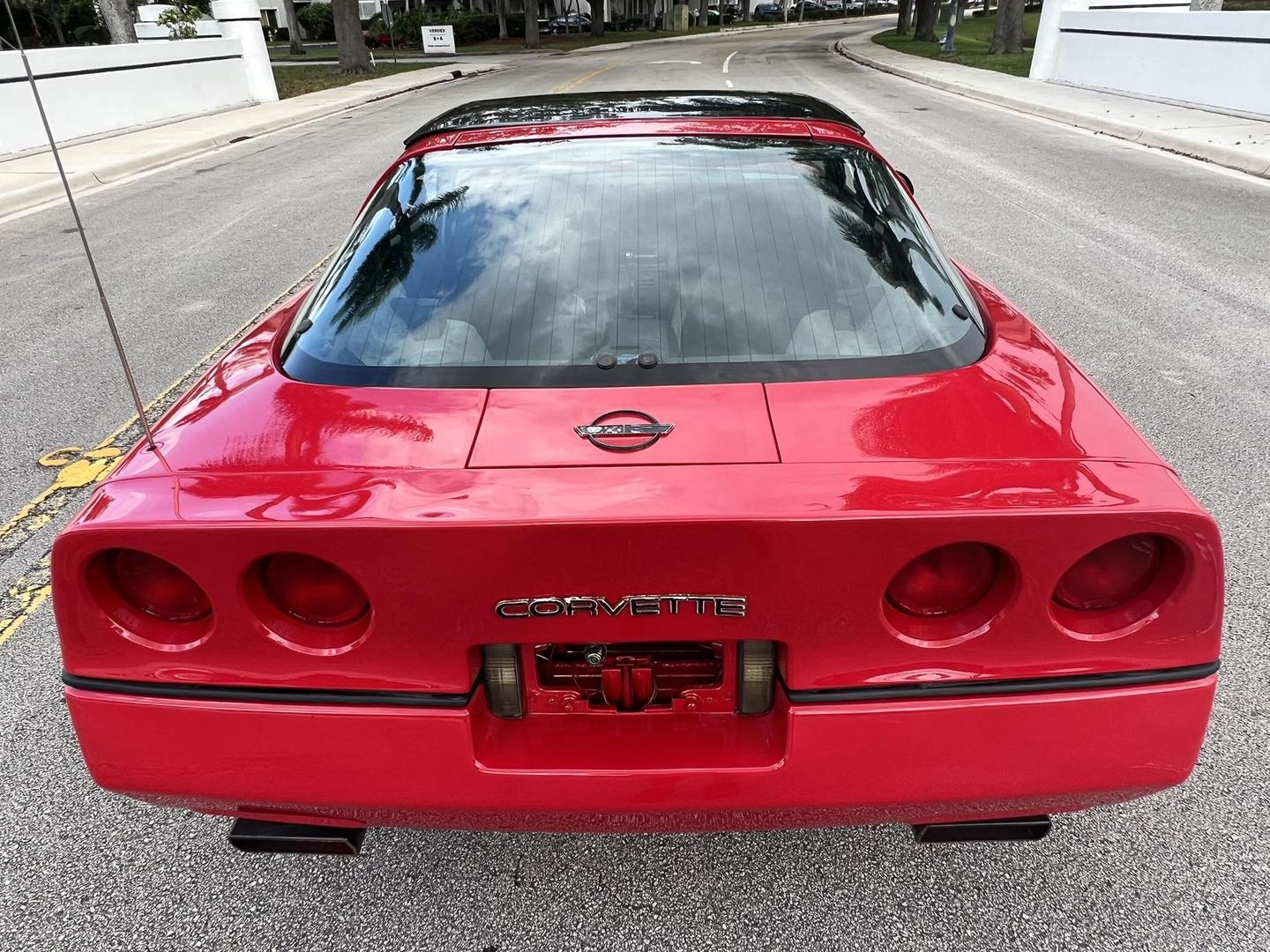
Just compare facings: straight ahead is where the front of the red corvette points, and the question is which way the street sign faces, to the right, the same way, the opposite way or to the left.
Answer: the opposite way

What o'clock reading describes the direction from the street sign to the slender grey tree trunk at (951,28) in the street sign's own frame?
The slender grey tree trunk is roughly at 10 o'clock from the street sign.

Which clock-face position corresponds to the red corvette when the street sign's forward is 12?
The red corvette is roughly at 12 o'clock from the street sign.

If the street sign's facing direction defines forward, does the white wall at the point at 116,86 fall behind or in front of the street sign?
in front

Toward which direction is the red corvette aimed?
away from the camera

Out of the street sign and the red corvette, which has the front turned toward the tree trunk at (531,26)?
the red corvette

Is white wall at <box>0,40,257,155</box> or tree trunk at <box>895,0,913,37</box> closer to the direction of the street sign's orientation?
the white wall

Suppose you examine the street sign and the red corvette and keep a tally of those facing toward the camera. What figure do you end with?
1

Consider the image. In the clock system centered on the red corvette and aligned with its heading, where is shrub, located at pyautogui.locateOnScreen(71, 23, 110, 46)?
The shrub is roughly at 11 o'clock from the red corvette.

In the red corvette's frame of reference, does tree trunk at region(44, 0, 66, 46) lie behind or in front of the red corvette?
in front

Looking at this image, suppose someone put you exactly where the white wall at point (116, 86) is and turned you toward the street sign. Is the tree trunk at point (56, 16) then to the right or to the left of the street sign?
left

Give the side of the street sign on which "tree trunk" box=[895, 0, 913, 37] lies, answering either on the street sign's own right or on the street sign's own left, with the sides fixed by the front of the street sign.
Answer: on the street sign's own left

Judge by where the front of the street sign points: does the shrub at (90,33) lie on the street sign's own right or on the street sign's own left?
on the street sign's own right

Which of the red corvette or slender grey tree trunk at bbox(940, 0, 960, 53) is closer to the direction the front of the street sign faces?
the red corvette

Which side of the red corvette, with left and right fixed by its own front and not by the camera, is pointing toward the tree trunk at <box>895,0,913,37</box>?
front

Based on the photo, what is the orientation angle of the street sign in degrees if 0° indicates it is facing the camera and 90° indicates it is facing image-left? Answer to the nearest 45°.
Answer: approximately 0°
